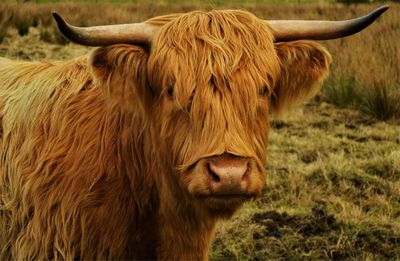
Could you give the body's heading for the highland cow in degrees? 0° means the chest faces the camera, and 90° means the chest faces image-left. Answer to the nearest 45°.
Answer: approximately 315°

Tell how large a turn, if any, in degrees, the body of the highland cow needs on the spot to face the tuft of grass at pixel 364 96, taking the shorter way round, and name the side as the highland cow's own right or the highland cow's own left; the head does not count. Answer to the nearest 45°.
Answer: approximately 90° to the highland cow's own left
